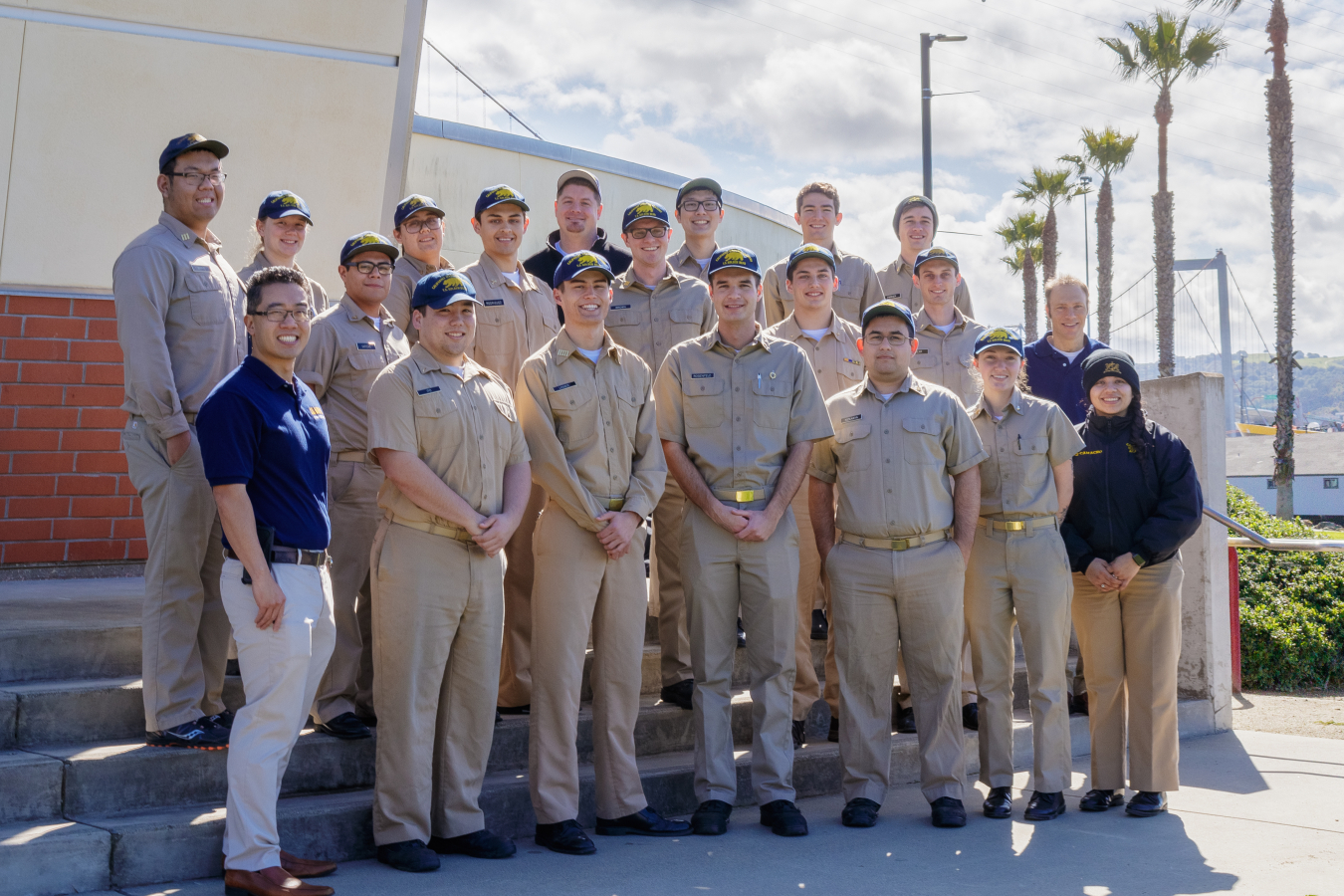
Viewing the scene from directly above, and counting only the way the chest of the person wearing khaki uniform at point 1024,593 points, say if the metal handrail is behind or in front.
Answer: behind

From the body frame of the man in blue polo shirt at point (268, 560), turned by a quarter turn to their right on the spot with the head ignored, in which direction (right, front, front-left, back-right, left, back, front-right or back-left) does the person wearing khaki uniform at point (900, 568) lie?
back-left

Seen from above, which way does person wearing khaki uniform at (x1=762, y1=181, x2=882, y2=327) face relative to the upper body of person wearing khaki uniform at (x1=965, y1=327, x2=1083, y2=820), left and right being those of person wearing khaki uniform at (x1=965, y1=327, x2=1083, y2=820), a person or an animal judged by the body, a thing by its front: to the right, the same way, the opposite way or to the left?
the same way

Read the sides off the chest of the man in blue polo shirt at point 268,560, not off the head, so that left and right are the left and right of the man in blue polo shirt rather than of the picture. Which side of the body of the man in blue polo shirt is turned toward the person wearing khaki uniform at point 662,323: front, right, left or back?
left

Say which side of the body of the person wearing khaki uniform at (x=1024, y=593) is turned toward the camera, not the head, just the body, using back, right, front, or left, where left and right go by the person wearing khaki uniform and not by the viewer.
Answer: front

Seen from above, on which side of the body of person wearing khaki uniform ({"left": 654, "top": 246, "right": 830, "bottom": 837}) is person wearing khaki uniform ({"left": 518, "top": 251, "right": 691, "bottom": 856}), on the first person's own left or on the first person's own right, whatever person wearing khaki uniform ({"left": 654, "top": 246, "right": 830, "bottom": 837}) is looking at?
on the first person's own right

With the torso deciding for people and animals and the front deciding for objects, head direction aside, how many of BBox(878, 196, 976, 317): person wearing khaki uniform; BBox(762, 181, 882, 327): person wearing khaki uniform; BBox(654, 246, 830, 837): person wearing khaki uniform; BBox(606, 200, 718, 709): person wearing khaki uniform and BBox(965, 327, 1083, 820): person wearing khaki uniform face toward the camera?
5

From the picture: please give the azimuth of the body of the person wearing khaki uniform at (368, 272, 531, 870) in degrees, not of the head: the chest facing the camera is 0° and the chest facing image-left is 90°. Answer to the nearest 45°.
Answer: approximately 315°

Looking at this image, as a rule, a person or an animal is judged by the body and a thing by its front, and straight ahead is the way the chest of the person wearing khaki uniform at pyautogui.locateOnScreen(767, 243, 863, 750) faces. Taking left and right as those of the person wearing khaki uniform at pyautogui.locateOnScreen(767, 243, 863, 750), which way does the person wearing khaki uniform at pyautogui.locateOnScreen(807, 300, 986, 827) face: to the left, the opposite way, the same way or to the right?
the same way

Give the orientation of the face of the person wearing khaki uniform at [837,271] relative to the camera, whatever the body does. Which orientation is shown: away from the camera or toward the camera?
toward the camera

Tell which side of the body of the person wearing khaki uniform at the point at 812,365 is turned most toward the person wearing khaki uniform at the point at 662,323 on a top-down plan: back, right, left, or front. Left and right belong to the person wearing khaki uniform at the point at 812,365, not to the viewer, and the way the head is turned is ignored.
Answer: right

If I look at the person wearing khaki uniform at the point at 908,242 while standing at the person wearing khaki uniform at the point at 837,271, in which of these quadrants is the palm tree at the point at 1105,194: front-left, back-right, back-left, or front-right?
front-left

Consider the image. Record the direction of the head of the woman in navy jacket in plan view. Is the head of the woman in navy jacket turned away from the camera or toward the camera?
toward the camera

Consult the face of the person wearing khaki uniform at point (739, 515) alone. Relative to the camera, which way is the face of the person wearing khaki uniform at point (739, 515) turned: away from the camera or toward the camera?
toward the camera

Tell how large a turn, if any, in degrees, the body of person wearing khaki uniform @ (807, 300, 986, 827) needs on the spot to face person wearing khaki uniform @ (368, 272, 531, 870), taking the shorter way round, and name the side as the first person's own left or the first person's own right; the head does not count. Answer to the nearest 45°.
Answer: approximately 45° to the first person's own right

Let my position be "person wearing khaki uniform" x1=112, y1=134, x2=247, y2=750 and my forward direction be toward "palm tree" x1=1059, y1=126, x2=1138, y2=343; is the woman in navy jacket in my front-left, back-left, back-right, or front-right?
front-right

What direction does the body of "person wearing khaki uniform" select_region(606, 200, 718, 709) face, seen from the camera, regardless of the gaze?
toward the camera

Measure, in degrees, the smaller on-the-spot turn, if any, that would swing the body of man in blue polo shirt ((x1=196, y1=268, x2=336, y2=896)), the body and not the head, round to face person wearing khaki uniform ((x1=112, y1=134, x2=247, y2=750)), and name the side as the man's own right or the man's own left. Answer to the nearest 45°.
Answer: approximately 180°

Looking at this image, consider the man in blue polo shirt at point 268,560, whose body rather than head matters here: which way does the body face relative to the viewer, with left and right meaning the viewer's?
facing the viewer and to the right of the viewer

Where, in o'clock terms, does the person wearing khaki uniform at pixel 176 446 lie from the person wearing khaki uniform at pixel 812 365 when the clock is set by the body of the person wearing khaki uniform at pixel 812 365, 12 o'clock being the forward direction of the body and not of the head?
the person wearing khaki uniform at pixel 176 446 is roughly at 2 o'clock from the person wearing khaki uniform at pixel 812 365.

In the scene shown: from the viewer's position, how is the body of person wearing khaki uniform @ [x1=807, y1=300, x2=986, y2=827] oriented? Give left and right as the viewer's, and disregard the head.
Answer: facing the viewer
